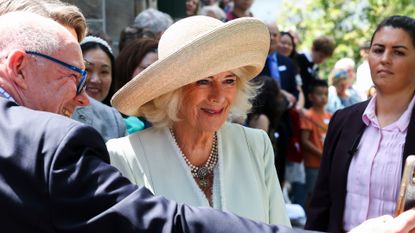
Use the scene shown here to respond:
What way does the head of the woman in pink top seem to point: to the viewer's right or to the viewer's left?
to the viewer's left

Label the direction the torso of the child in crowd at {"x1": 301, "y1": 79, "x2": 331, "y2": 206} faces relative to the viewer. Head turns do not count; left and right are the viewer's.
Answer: facing the viewer and to the right of the viewer

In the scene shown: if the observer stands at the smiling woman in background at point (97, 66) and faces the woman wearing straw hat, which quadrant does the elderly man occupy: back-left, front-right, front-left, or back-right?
front-right

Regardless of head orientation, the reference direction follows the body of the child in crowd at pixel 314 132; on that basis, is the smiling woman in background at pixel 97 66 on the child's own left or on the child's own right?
on the child's own right

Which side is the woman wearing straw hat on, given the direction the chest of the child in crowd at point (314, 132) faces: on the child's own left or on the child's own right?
on the child's own right

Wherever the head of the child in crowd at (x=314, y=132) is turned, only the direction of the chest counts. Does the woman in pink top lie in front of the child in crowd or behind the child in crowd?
in front

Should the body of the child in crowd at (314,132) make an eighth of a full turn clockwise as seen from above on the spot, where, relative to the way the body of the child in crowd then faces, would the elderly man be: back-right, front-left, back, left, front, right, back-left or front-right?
front
